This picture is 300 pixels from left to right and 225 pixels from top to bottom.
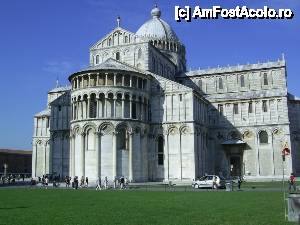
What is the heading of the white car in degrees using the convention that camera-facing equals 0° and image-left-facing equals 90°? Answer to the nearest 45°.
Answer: approximately 90°
